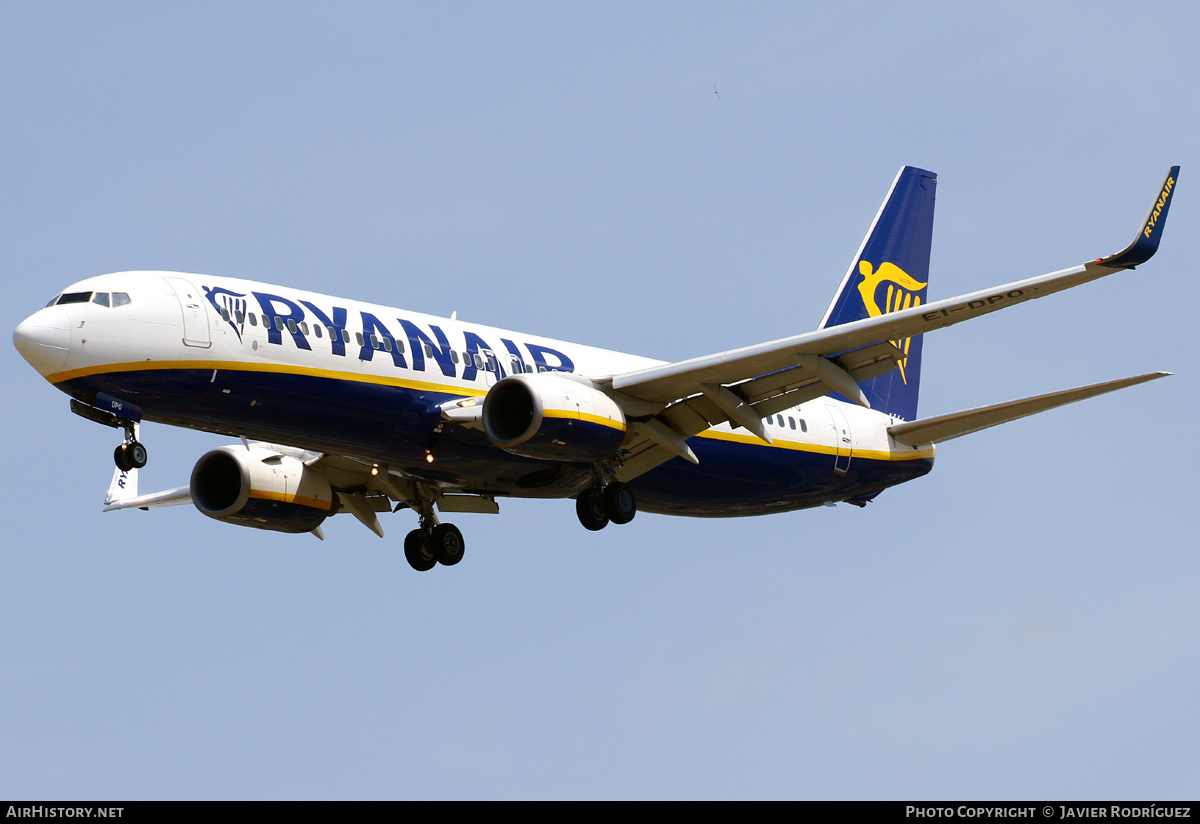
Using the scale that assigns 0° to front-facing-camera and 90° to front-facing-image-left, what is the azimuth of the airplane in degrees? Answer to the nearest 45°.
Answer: approximately 45°
